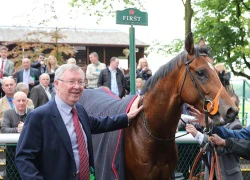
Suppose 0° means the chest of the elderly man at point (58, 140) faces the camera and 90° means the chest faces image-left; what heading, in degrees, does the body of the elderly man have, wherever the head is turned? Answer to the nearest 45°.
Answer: approximately 315°

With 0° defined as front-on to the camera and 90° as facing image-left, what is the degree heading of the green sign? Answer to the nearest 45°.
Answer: approximately 0°

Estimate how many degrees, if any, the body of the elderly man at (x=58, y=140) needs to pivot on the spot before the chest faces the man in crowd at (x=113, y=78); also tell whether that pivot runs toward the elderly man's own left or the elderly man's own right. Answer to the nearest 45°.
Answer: approximately 135° to the elderly man's own left

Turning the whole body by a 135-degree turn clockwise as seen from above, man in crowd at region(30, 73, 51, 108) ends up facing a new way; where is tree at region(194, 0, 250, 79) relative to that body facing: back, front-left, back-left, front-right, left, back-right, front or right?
back-right

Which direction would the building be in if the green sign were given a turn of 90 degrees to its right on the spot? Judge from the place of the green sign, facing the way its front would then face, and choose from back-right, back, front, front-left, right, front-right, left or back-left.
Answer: right

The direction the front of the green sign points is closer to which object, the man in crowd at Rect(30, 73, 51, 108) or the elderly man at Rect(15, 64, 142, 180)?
the elderly man

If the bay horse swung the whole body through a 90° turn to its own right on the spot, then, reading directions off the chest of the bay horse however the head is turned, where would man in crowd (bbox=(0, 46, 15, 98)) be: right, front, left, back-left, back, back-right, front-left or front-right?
right

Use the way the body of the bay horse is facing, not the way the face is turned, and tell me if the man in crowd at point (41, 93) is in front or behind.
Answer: behind

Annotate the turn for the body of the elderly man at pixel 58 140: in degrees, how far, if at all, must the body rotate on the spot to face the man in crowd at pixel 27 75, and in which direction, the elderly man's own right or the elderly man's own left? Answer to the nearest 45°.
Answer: approximately 135° to the elderly man's own left

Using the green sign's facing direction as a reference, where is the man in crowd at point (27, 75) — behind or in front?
behind
